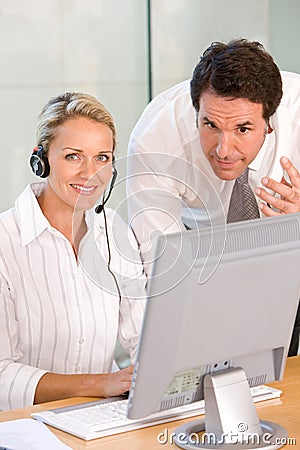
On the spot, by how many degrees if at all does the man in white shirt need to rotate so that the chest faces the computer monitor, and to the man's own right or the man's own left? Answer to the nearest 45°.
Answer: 0° — they already face it

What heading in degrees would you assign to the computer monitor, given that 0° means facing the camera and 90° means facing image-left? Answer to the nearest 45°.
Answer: approximately 135°

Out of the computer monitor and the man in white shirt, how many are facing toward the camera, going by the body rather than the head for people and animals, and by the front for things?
1

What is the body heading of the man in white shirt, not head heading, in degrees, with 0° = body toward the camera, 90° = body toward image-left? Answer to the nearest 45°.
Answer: approximately 0°
